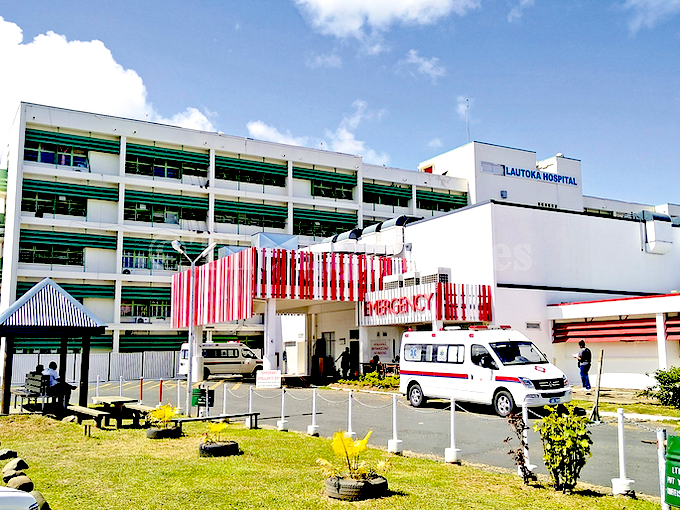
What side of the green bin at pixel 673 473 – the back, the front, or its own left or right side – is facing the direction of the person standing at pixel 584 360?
back

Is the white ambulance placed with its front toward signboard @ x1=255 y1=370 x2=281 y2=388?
no

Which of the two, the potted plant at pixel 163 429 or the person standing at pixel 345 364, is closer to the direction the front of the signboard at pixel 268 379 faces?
the potted plant

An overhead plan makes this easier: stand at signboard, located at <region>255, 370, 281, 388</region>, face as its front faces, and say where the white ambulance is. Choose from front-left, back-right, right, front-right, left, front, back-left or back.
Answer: front-left

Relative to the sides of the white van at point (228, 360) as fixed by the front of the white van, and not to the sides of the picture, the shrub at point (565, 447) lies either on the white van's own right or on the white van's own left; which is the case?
on the white van's own right

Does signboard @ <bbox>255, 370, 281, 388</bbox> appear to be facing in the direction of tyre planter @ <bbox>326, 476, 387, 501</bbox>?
yes

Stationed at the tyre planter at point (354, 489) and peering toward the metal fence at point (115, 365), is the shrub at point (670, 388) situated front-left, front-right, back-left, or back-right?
front-right

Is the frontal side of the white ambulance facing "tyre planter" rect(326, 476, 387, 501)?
no

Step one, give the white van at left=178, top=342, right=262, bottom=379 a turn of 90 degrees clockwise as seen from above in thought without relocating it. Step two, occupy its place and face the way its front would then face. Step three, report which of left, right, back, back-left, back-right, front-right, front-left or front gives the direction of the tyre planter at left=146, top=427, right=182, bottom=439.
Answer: front

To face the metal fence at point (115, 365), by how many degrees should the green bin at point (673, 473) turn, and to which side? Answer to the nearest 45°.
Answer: approximately 135° to its right

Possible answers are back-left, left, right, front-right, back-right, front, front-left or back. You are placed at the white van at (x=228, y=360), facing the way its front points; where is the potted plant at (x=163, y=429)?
right

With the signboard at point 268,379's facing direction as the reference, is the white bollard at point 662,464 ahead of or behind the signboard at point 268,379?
ahead

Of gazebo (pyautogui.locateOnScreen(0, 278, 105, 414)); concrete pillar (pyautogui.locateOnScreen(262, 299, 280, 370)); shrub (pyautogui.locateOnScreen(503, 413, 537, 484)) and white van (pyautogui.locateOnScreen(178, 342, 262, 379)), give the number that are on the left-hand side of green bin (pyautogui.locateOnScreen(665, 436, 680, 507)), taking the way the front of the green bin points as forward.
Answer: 0

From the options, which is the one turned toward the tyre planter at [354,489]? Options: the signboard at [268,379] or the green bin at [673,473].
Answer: the signboard

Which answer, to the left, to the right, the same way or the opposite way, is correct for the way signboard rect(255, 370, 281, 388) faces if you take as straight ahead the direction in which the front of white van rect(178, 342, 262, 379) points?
to the right

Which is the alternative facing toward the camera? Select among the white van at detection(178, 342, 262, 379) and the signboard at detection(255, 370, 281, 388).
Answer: the signboard

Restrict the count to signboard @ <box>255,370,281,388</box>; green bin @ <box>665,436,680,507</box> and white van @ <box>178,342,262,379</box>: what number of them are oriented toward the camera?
2

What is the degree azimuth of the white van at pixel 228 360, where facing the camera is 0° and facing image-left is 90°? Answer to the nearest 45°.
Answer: approximately 270°

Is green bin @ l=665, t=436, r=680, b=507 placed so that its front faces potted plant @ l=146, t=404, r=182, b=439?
no

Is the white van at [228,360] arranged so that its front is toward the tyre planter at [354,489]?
no

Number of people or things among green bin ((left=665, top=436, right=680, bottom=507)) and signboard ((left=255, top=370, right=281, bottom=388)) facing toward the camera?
2
